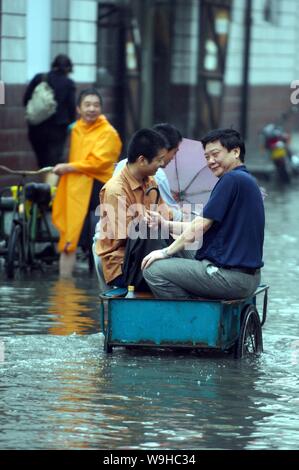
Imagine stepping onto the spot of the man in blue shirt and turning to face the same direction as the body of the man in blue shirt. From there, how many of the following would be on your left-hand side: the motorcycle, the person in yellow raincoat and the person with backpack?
0

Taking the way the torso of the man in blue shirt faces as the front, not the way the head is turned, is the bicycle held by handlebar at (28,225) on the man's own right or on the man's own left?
on the man's own right

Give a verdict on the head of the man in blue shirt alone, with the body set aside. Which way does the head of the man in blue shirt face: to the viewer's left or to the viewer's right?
to the viewer's left

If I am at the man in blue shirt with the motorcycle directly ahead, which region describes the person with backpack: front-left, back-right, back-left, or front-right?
front-left

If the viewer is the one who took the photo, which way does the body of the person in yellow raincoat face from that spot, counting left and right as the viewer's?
facing the viewer and to the left of the viewer

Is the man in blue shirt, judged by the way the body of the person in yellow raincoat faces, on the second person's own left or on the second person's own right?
on the second person's own left

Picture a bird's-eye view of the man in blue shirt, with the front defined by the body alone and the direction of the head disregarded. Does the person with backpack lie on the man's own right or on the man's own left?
on the man's own right

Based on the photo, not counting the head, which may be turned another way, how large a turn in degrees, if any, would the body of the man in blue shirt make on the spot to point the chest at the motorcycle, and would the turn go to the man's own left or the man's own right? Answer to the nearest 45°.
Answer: approximately 90° to the man's own right

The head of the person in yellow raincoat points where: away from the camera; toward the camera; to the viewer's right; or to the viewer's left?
toward the camera

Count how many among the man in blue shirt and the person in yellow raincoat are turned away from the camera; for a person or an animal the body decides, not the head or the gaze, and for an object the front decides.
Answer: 0

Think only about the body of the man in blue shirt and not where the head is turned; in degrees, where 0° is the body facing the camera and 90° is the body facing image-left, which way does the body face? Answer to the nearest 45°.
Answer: approximately 90°
